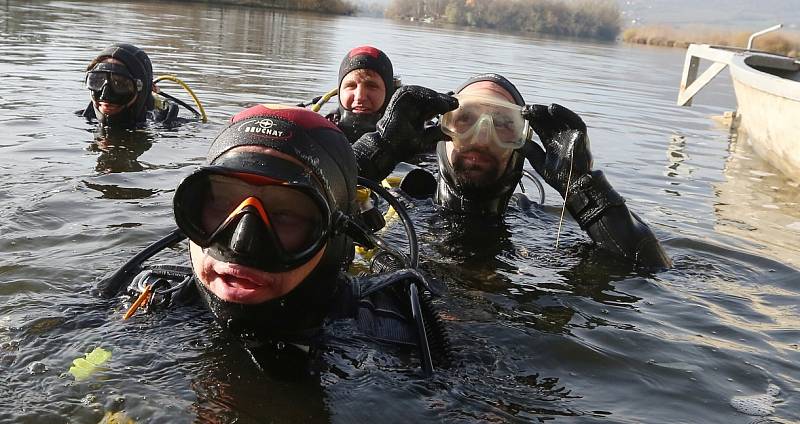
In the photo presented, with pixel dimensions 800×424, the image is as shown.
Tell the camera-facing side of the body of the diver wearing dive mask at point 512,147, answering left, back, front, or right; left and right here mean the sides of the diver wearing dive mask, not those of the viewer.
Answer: front

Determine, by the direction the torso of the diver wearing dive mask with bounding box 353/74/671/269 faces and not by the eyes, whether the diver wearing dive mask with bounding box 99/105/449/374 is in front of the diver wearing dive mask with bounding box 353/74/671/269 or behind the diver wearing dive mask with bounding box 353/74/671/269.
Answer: in front

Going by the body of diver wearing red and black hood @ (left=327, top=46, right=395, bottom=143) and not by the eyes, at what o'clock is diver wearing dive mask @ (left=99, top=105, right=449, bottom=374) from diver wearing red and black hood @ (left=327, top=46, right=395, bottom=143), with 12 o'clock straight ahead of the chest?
diver wearing dive mask @ (left=99, top=105, right=449, bottom=374) is roughly at 12 o'clock from diver wearing red and black hood @ (left=327, top=46, right=395, bottom=143).

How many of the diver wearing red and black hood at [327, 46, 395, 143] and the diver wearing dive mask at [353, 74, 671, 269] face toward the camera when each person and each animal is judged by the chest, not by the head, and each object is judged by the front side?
2

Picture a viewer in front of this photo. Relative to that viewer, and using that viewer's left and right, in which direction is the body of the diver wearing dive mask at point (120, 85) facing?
facing the viewer and to the left of the viewer

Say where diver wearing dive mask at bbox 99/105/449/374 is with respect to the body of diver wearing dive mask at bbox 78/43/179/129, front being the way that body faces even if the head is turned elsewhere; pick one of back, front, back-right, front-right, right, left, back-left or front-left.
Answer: front-left

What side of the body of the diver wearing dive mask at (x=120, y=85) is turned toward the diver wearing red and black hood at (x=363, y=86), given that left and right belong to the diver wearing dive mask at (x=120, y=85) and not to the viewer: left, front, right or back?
left

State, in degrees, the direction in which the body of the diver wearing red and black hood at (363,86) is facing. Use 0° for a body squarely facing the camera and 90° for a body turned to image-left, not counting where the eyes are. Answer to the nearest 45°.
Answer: approximately 0°

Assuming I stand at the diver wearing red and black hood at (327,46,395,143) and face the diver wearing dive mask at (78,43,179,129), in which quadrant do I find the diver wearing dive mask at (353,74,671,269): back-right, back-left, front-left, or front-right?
back-left
